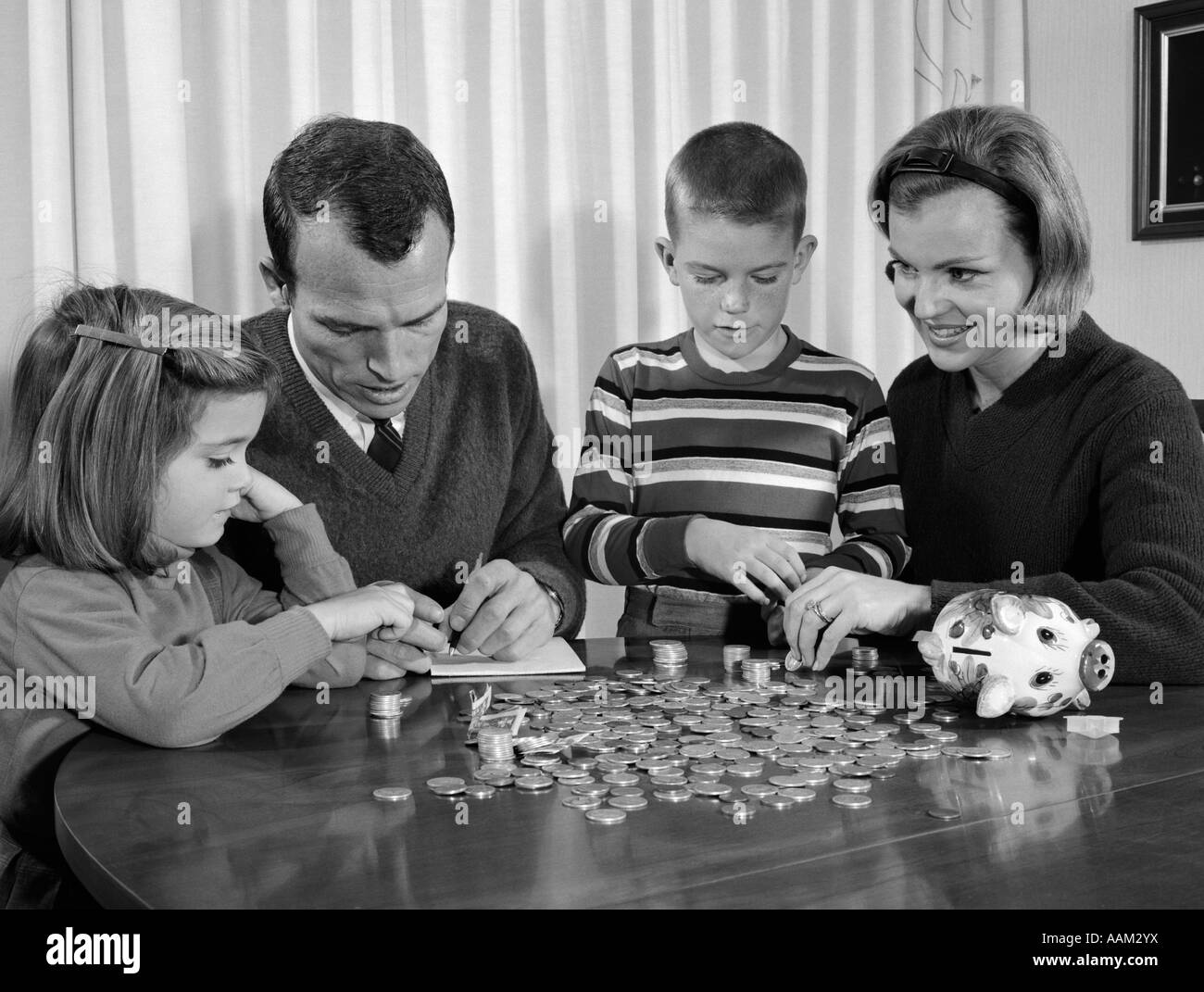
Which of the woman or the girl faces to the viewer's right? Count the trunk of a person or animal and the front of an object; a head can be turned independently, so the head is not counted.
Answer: the girl

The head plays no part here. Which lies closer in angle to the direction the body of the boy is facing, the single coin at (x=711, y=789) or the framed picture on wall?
the single coin

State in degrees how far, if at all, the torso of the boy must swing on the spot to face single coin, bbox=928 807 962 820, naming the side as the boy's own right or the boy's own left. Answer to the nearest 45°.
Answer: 0° — they already face it

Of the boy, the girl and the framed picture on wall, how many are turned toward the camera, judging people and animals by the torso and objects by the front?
2

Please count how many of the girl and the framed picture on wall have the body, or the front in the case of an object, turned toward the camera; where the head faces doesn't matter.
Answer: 1

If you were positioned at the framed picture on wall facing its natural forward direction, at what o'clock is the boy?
The boy is roughly at 1 o'clock from the framed picture on wall.

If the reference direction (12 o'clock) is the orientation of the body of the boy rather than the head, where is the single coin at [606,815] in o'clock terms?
The single coin is roughly at 12 o'clock from the boy.

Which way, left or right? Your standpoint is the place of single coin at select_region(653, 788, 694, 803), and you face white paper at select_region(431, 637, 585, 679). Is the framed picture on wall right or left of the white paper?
right

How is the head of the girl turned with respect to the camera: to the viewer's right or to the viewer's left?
to the viewer's right

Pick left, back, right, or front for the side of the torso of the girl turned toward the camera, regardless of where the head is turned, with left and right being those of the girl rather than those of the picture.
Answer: right
